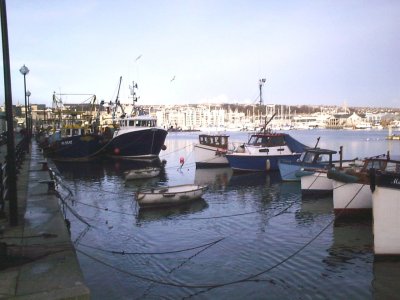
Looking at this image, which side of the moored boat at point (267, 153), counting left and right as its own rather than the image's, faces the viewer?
left

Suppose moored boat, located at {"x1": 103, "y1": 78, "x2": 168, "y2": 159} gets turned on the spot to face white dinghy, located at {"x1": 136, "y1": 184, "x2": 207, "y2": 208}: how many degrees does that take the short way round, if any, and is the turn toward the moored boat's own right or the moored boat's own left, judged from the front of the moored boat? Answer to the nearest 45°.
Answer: approximately 45° to the moored boat's own right

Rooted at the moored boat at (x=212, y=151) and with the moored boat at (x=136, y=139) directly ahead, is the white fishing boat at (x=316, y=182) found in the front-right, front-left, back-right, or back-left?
back-left

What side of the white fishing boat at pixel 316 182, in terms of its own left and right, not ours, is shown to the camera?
left

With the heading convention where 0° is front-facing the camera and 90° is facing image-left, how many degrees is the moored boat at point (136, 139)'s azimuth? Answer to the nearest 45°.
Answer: approximately 315°

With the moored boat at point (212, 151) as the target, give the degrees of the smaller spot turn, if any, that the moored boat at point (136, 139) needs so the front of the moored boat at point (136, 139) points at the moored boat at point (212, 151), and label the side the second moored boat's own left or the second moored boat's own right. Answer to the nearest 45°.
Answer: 0° — it already faces it

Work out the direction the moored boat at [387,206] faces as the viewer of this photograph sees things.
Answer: facing to the left of the viewer

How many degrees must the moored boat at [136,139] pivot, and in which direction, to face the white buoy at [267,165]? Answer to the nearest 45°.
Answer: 0° — it already faces it

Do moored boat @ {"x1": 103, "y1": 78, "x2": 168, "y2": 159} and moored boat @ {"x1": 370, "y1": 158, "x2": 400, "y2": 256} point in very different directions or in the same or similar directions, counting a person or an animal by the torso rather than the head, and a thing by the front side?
very different directions
